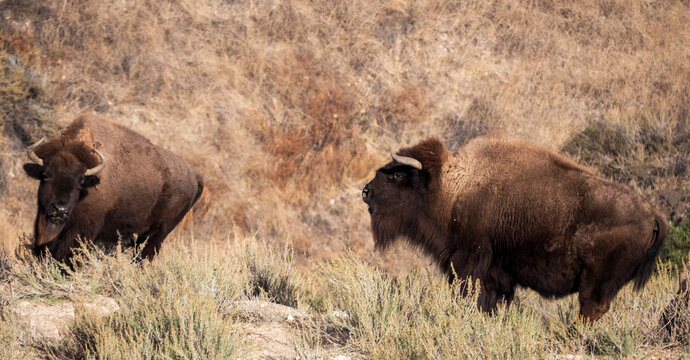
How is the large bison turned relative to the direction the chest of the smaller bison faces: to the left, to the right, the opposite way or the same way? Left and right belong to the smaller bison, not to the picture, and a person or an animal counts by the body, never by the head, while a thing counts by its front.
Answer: to the right

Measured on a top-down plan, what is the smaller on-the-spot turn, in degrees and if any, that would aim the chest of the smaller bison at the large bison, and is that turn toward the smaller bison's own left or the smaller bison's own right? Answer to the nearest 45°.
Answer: approximately 90° to the smaller bison's own left

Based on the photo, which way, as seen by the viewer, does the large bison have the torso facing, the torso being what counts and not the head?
to the viewer's left

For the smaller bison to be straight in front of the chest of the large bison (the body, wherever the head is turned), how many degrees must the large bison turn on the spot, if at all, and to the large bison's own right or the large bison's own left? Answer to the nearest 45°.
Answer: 0° — it already faces it

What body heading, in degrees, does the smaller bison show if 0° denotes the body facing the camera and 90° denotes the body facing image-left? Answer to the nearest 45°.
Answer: approximately 45°
